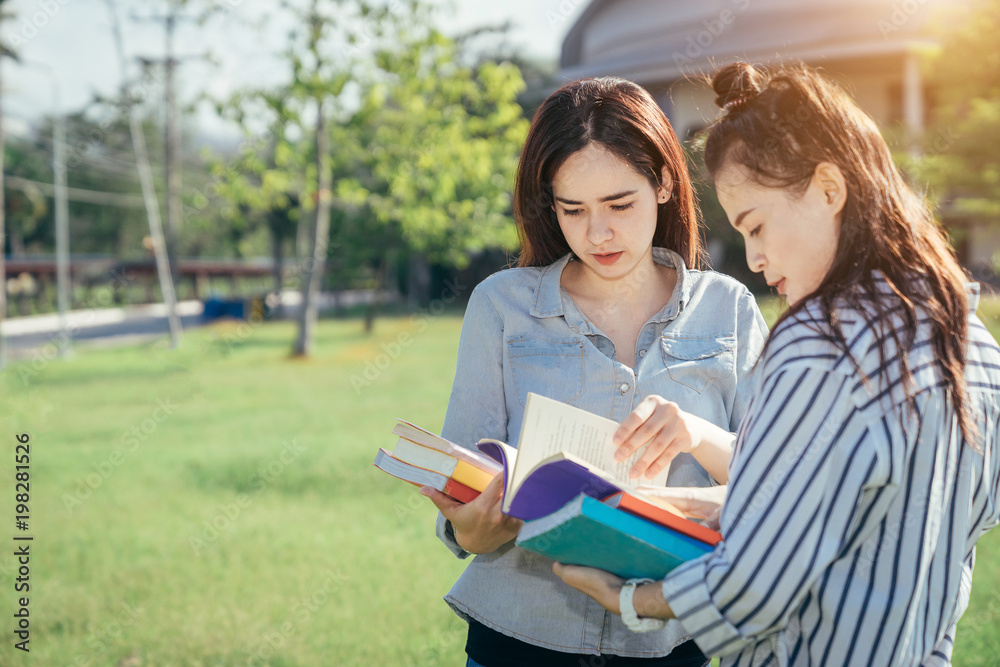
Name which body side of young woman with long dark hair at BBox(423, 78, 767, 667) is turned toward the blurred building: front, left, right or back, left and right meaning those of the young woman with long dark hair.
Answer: back

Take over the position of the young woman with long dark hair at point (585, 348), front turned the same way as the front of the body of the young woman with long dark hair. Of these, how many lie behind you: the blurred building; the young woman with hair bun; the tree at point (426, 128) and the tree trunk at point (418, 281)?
3

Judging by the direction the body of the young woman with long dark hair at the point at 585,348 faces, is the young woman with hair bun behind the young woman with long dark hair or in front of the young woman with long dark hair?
in front

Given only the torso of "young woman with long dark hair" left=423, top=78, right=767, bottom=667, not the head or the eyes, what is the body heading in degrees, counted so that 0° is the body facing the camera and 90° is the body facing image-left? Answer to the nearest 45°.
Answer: approximately 0°

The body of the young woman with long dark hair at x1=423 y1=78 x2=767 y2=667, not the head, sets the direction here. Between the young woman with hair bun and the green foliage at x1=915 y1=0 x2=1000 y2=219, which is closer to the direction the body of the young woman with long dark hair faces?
the young woman with hair bun

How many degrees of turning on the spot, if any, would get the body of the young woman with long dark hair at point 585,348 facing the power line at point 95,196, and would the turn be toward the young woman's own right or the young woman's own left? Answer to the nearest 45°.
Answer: approximately 135° to the young woman's own right

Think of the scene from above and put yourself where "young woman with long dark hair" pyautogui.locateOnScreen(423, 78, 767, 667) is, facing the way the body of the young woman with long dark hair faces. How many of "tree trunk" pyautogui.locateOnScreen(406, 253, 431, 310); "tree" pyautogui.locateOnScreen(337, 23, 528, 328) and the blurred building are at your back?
3

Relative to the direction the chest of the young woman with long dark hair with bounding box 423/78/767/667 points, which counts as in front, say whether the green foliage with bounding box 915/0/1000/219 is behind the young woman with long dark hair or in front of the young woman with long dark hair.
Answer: behind

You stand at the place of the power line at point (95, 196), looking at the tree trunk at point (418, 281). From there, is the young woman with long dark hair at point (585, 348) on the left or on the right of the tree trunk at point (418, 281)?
right

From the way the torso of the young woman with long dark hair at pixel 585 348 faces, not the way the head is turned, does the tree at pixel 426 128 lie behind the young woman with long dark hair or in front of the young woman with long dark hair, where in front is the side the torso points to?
behind
